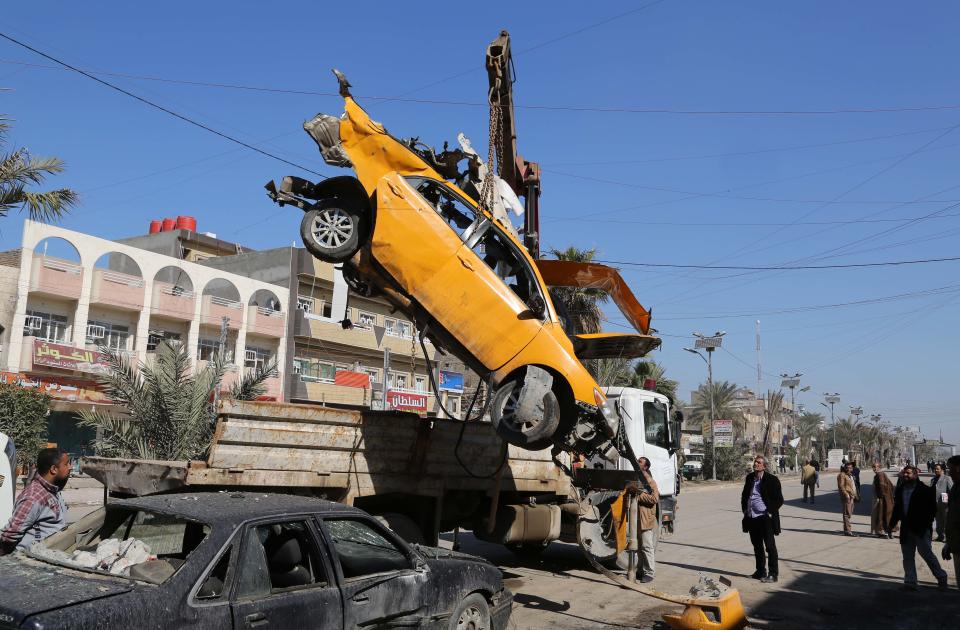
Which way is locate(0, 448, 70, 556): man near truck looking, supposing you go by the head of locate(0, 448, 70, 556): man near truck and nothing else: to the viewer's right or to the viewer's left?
to the viewer's right

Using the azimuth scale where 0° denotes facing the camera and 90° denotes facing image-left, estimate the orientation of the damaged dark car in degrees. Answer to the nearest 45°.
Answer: approximately 225°

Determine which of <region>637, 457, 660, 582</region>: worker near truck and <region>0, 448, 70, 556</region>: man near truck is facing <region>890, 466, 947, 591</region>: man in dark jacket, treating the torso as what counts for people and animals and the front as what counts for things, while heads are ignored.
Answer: <region>0, 448, 70, 556</region>: man near truck

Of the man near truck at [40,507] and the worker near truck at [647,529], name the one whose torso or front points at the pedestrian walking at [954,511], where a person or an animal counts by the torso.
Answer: the man near truck at [40,507]

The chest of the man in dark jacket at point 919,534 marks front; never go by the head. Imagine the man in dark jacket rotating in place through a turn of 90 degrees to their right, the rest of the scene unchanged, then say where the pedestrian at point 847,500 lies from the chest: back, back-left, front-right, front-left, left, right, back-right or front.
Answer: front-right

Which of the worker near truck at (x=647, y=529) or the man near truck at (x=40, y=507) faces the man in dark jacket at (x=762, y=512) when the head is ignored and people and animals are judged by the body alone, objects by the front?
the man near truck at (x=40, y=507)

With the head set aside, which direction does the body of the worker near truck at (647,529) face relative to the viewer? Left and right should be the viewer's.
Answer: facing to the left of the viewer

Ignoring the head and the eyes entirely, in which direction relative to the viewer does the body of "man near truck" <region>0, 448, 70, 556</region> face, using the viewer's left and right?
facing to the right of the viewer

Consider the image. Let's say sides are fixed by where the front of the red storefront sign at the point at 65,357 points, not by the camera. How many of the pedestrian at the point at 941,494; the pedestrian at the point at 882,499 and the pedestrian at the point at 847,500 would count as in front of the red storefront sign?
3
